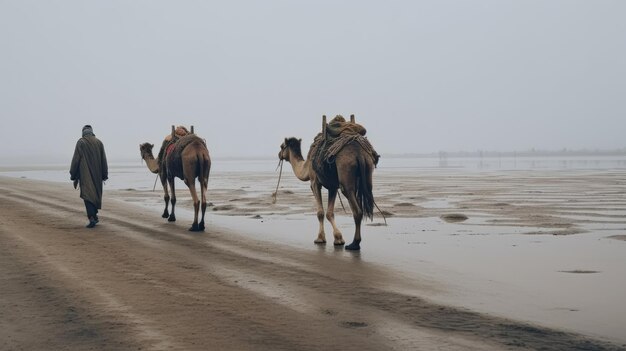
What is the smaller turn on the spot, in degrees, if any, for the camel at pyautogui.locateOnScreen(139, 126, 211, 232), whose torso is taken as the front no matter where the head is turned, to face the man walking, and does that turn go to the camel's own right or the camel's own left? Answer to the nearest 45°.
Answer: approximately 45° to the camel's own left

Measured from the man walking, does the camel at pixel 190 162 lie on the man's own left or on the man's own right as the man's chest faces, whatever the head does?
on the man's own right

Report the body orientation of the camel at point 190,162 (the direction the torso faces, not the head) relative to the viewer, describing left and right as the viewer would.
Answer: facing away from the viewer and to the left of the viewer

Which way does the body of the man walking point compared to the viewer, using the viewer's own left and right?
facing away from the viewer
